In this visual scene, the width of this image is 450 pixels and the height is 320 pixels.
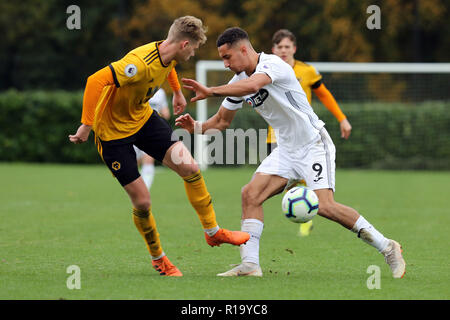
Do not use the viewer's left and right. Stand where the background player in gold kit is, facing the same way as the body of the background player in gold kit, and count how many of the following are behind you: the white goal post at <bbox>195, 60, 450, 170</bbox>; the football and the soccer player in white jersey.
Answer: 1

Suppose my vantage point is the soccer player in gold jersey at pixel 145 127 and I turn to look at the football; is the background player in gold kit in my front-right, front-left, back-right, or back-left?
front-left

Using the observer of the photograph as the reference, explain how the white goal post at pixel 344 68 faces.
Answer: facing the viewer

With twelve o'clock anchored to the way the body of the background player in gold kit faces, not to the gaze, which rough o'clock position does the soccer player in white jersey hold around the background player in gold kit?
The soccer player in white jersey is roughly at 12 o'clock from the background player in gold kit.

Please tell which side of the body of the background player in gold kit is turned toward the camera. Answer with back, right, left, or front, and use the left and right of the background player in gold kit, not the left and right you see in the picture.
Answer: front

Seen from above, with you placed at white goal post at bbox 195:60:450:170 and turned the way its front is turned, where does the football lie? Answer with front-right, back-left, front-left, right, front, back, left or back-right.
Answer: front

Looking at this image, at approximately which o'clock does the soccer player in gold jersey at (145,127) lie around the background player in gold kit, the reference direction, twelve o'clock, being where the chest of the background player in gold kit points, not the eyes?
The soccer player in gold jersey is roughly at 1 o'clock from the background player in gold kit.

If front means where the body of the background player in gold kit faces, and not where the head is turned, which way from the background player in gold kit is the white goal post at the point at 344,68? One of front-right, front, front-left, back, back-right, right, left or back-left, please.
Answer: back

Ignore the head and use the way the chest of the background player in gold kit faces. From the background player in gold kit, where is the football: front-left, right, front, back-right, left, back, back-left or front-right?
front

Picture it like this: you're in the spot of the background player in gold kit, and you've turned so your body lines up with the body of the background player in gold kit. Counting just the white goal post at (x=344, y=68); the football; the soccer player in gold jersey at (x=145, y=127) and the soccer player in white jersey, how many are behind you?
1

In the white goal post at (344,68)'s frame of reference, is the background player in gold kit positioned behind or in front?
in front

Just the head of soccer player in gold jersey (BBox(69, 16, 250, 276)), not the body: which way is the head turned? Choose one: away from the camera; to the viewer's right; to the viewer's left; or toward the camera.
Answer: to the viewer's right

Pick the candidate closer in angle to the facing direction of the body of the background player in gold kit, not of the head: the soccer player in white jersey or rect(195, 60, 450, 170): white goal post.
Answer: the soccer player in white jersey
